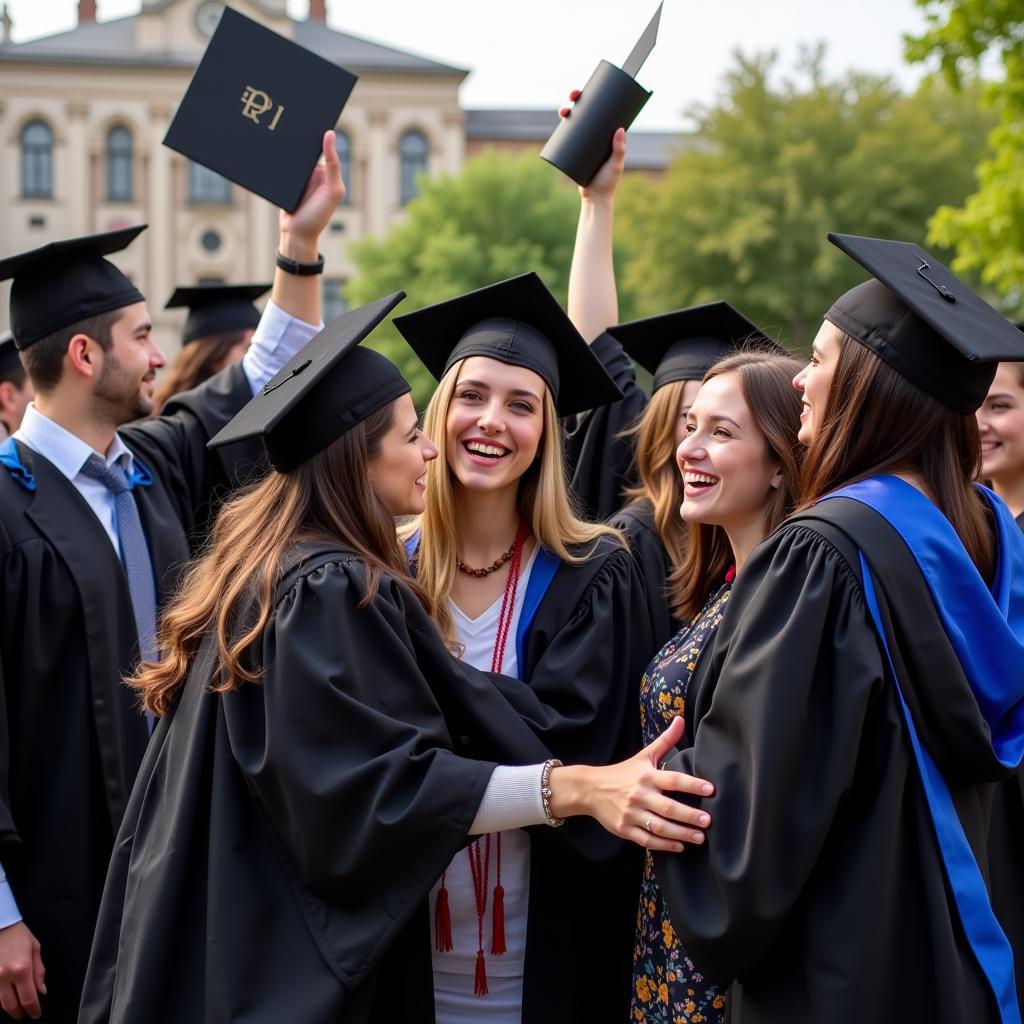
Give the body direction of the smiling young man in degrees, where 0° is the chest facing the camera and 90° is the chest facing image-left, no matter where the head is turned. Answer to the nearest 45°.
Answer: approximately 315°

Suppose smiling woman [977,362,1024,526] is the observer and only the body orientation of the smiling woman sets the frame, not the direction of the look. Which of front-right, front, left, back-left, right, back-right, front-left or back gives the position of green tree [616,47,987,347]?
back-right

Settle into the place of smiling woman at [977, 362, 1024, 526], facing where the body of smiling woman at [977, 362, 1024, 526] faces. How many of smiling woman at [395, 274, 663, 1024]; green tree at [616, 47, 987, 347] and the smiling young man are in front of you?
2

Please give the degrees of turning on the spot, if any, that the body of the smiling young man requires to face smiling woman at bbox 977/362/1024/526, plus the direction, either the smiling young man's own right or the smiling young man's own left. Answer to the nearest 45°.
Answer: approximately 45° to the smiling young man's own left

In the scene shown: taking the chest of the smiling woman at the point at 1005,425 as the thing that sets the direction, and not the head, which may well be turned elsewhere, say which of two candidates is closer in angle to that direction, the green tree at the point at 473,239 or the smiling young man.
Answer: the smiling young man

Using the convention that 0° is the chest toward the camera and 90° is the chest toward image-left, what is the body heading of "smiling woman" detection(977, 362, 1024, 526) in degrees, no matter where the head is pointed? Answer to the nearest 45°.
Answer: approximately 45°

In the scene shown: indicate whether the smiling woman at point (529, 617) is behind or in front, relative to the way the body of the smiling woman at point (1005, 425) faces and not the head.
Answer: in front

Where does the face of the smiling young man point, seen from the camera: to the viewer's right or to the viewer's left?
to the viewer's right

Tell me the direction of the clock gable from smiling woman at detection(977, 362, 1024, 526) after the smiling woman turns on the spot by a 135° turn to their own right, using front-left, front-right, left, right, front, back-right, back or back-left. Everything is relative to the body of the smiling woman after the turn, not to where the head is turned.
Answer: front-left

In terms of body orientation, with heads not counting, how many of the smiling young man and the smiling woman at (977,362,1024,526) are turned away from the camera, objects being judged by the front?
0

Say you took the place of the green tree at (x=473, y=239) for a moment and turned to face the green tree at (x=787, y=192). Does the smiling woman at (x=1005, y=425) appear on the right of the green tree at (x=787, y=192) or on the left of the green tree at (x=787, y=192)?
right
